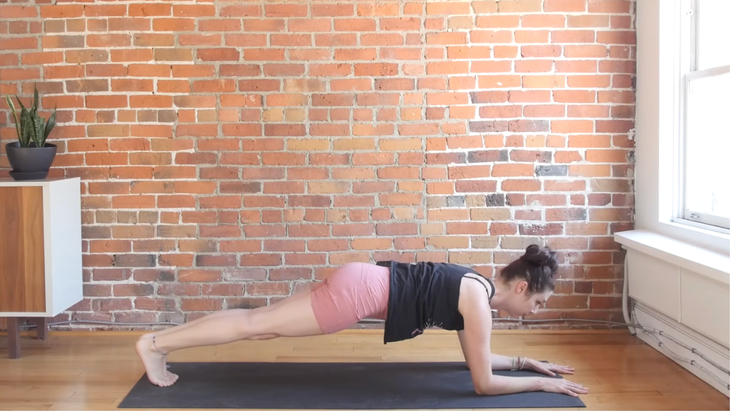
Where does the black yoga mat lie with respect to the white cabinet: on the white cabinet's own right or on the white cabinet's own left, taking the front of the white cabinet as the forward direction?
on the white cabinet's own left

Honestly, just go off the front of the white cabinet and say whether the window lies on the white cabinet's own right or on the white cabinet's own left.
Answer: on the white cabinet's own left

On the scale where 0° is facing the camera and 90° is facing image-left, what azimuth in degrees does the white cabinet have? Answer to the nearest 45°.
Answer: approximately 0°

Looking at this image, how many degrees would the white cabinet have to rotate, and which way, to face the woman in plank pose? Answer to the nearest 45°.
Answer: approximately 45° to its left

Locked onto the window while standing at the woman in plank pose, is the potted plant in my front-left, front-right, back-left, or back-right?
back-left
